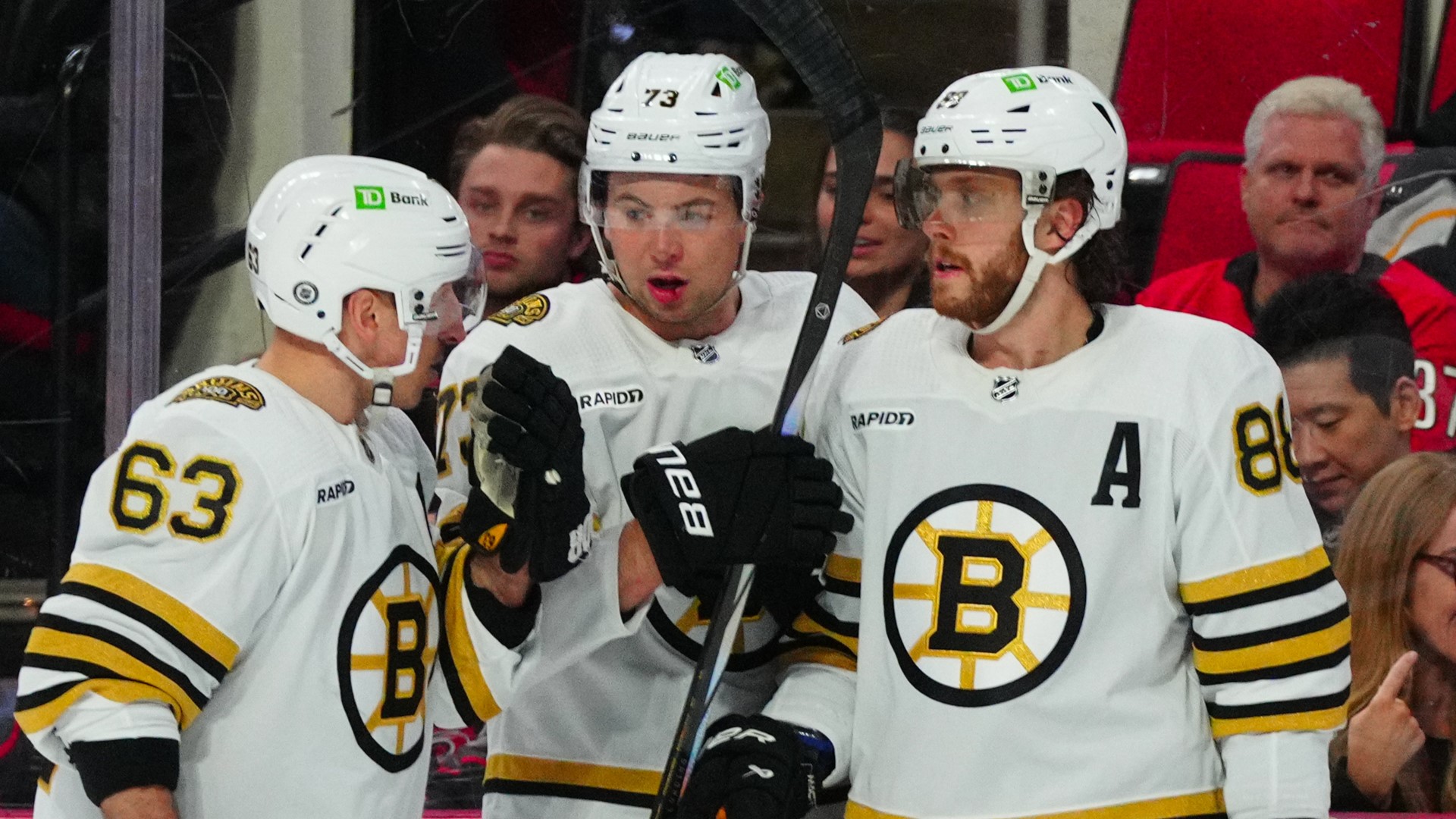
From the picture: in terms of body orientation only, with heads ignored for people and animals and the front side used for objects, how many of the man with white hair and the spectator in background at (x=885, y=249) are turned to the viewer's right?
0

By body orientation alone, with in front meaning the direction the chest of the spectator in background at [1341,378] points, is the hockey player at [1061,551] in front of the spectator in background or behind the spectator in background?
in front

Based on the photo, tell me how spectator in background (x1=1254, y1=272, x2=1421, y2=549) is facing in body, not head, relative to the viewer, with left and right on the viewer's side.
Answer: facing the viewer and to the left of the viewer

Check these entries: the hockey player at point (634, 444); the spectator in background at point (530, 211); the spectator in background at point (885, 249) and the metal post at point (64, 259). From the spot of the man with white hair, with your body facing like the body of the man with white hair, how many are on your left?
0

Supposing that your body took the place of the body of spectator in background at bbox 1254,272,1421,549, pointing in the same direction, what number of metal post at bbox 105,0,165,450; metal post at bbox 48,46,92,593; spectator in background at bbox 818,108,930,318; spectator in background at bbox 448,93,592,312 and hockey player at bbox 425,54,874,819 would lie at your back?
0

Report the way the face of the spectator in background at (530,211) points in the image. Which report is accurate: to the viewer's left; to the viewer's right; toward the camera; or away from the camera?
toward the camera

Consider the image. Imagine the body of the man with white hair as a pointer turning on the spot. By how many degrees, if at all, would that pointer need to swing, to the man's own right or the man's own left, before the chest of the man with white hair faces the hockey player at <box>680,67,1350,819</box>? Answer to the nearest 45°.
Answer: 0° — they already face them

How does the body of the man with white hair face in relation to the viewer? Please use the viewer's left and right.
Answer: facing the viewer

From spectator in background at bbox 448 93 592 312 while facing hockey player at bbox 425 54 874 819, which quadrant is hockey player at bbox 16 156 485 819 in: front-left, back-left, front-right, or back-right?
front-right

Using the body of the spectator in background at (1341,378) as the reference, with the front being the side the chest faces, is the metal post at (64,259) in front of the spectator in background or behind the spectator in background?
in front

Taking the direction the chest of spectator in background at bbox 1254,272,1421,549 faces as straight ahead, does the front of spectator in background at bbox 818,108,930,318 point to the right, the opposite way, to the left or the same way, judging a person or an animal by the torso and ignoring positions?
the same way

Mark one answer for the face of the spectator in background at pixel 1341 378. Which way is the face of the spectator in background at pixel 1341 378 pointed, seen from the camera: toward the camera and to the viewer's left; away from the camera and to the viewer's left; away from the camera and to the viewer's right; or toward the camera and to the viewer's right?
toward the camera and to the viewer's left

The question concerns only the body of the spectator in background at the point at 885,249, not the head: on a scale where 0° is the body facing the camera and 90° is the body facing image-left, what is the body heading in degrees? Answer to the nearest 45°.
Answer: approximately 45°

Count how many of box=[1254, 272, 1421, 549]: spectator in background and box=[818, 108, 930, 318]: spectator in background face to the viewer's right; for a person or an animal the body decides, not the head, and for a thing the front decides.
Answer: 0

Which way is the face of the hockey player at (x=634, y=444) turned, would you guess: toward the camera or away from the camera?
toward the camera
